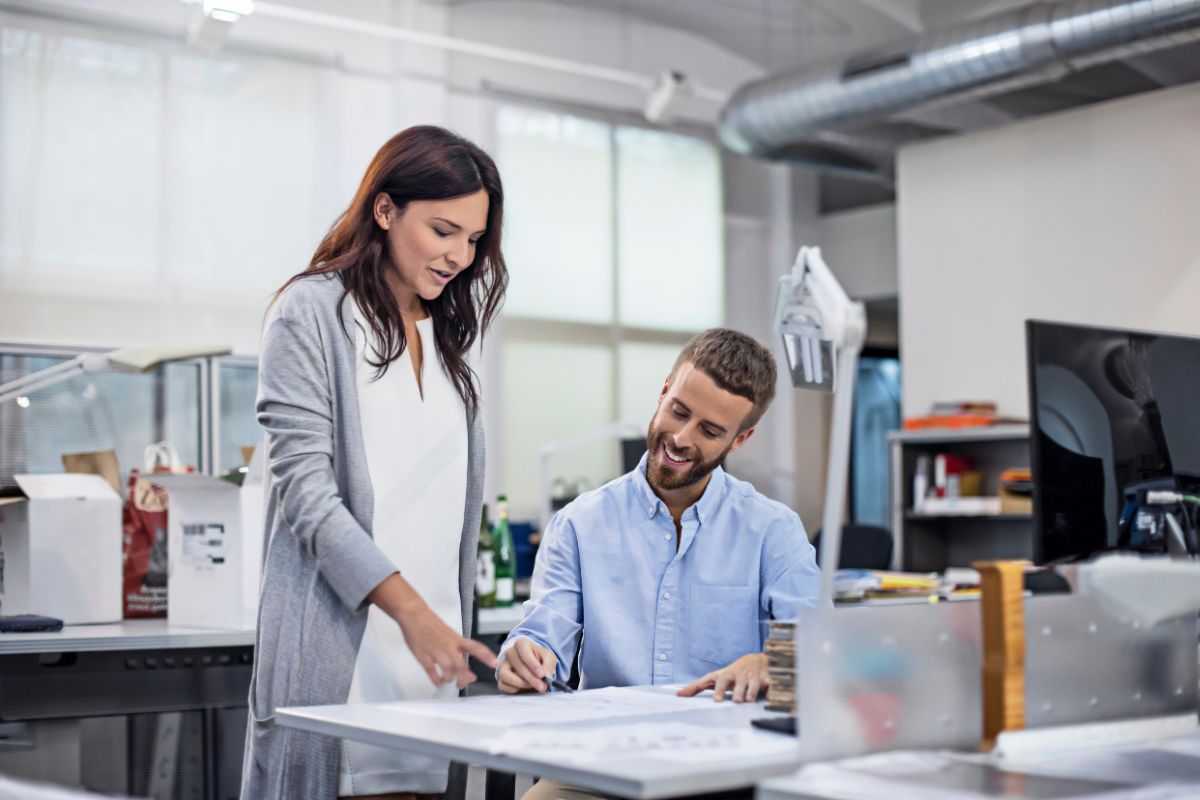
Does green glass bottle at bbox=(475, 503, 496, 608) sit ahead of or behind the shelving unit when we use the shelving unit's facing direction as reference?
ahead

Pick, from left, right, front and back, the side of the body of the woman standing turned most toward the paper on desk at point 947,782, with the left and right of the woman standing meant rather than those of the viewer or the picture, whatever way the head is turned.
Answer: front

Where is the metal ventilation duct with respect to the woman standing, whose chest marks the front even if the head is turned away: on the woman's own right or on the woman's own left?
on the woman's own left

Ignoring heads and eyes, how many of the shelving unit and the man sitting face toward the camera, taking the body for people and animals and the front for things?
2

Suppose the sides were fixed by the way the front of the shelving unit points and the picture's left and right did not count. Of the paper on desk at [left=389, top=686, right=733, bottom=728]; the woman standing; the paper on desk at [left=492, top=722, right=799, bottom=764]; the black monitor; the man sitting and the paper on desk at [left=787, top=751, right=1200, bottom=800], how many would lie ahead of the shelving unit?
6

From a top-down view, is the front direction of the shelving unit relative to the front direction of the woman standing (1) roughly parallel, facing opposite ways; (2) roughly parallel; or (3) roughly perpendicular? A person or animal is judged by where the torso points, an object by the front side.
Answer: roughly perpendicular

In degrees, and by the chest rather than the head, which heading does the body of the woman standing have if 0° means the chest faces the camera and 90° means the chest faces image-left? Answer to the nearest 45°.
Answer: approximately 315°

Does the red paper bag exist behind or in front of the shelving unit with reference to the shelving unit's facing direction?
in front

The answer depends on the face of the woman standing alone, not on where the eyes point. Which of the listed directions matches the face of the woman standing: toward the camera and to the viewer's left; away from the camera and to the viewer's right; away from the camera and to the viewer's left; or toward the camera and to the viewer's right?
toward the camera and to the viewer's right

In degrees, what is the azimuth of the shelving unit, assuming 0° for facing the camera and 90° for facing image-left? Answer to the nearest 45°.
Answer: approximately 0°

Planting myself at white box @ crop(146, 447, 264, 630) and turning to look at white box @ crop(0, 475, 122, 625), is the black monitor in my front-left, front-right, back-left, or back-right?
back-left
